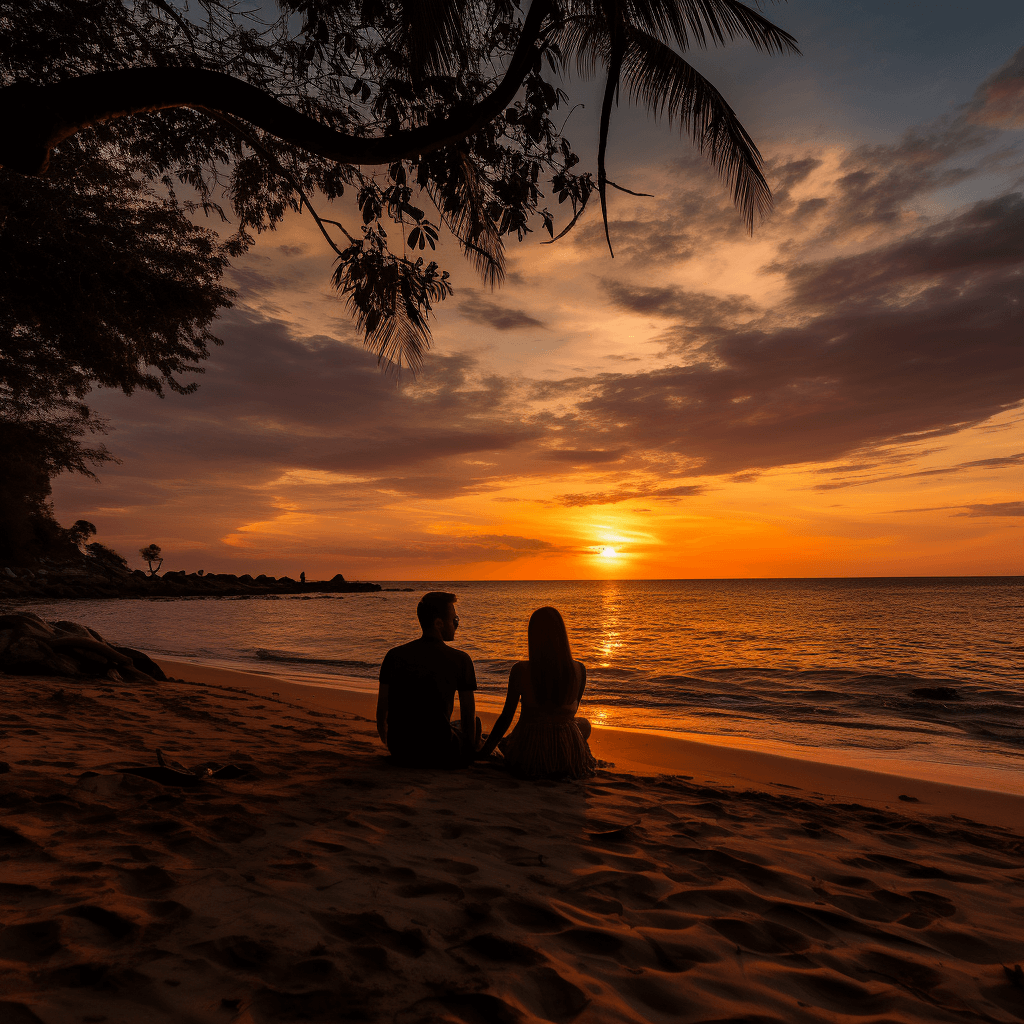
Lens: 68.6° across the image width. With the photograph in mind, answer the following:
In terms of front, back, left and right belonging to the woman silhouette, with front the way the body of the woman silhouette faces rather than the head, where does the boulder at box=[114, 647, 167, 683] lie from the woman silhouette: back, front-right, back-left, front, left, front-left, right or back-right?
front-left

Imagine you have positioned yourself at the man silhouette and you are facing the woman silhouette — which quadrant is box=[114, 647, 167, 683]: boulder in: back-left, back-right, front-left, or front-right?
back-left

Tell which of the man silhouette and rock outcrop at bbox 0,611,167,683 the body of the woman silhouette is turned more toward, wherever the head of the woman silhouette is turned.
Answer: the rock outcrop

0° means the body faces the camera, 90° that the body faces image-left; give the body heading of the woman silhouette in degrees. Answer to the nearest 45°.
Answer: approximately 180°

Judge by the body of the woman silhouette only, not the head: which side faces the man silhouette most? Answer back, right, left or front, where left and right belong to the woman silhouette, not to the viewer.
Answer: left

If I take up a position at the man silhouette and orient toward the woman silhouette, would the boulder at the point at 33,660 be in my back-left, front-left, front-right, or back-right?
back-left

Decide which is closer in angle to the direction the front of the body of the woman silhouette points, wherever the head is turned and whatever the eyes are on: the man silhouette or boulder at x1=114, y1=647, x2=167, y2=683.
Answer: the boulder

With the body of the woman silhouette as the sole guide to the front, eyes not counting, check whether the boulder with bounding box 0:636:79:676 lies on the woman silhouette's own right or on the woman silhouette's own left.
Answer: on the woman silhouette's own left

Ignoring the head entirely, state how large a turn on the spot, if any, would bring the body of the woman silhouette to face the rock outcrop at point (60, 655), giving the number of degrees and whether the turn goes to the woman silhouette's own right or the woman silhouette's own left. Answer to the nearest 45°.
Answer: approximately 45° to the woman silhouette's own left
